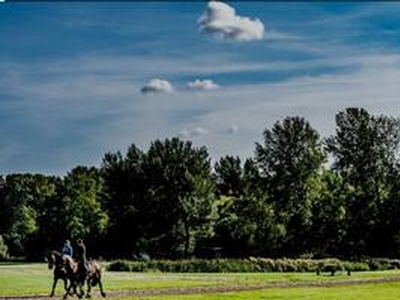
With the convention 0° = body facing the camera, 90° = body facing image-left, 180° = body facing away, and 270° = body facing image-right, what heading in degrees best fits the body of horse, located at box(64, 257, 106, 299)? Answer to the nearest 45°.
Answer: approximately 90°
